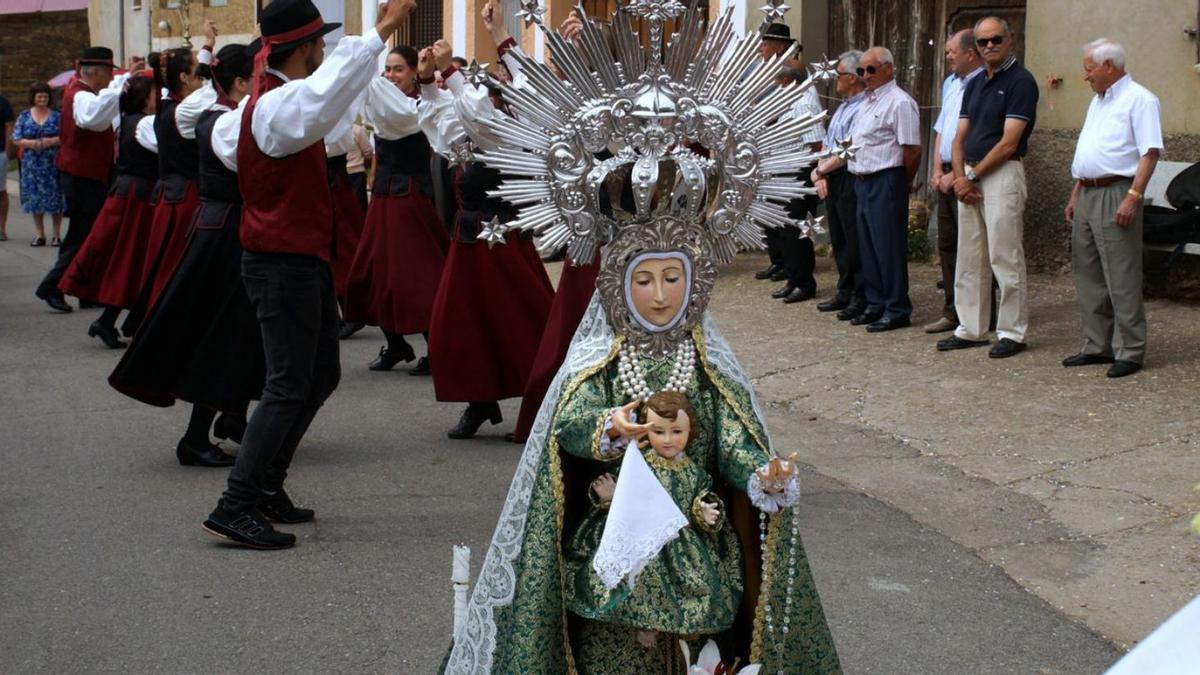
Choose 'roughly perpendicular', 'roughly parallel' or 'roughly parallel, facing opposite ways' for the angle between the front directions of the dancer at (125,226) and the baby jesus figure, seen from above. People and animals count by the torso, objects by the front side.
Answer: roughly perpendicular

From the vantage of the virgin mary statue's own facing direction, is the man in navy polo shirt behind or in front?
behind

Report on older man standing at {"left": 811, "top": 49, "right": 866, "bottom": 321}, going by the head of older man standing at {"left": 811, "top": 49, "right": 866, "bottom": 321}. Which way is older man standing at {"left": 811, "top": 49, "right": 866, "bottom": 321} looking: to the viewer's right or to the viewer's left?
to the viewer's left

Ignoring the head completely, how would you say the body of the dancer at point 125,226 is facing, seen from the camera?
to the viewer's right

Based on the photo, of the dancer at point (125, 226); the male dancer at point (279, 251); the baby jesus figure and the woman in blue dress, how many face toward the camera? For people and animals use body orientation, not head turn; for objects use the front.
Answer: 2

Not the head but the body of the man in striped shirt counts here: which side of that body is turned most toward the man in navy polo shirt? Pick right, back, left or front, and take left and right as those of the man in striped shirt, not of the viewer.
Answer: left

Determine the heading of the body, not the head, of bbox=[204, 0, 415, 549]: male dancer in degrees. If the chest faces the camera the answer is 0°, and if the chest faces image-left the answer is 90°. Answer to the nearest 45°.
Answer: approximately 270°

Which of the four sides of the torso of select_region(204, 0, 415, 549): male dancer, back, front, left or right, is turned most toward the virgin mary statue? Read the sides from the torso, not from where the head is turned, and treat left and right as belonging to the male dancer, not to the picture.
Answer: right
